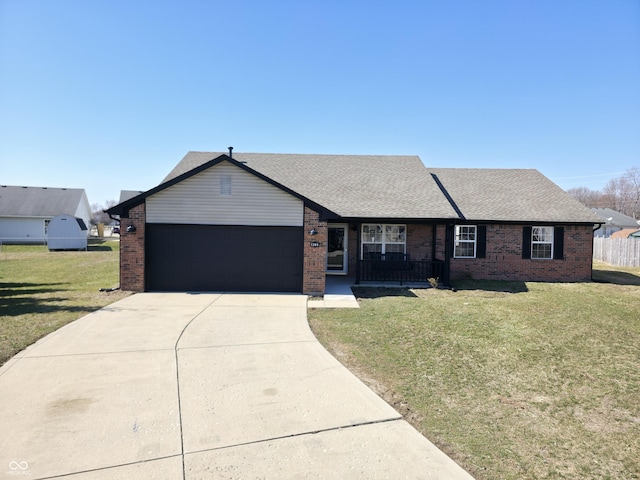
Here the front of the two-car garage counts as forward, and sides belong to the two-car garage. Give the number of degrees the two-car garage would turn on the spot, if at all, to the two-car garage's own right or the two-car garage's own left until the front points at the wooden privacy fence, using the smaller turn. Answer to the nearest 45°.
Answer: approximately 90° to the two-car garage's own left

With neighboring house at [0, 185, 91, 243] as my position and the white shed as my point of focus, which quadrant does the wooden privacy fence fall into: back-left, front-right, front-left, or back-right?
front-left

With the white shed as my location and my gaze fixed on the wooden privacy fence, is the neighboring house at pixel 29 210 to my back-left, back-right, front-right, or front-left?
back-left

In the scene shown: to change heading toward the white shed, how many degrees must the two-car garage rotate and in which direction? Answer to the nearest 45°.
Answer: approximately 135° to its right

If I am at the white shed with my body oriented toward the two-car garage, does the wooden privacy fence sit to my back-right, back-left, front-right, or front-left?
front-left

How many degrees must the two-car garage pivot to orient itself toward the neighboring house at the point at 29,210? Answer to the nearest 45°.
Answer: approximately 135° to its right

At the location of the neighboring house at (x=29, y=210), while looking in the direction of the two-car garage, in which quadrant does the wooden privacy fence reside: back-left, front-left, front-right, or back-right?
front-left

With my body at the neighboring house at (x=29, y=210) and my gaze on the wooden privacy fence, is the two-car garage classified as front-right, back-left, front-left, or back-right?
front-right

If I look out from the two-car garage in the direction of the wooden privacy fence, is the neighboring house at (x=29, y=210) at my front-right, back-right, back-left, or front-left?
back-left

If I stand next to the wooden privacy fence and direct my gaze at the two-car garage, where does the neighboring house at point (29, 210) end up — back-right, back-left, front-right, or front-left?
front-right

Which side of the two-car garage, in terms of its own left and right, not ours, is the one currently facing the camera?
front
